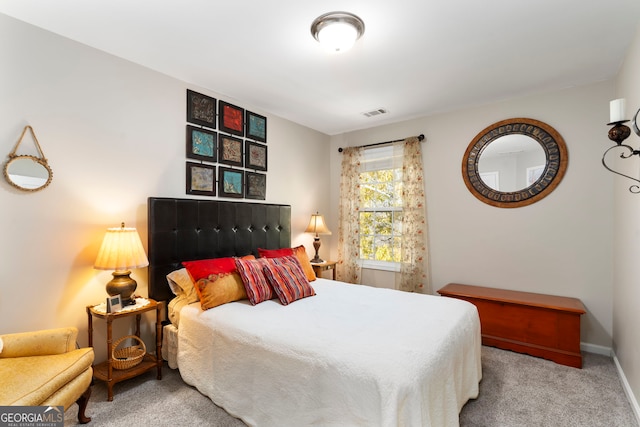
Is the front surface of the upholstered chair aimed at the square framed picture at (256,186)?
no

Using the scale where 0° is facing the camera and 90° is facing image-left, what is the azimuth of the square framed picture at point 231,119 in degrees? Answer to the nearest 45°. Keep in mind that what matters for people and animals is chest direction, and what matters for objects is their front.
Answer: approximately 315°

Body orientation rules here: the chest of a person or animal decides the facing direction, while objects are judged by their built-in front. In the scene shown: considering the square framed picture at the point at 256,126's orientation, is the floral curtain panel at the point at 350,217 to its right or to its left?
on its left

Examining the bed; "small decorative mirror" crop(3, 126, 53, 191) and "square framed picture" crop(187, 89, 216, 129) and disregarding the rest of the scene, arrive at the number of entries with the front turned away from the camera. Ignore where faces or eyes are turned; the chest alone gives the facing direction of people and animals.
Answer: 0

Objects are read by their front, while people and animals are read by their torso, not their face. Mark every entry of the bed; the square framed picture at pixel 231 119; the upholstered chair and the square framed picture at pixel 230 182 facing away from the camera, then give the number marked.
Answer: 0

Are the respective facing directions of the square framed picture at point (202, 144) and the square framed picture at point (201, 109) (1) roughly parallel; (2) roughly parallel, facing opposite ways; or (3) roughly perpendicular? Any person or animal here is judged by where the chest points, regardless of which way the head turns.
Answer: roughly parallel

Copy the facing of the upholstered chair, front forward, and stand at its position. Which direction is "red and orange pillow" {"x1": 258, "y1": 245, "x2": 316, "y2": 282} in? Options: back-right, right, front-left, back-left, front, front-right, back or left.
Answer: front-left

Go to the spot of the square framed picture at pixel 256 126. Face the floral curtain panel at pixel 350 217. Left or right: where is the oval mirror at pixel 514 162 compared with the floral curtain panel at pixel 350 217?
right

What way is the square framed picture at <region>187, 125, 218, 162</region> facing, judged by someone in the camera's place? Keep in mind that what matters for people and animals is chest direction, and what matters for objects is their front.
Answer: facing the viewer and to the right of the viewer

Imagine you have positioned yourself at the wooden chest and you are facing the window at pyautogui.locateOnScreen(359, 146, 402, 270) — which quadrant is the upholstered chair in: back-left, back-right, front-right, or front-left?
front-left
